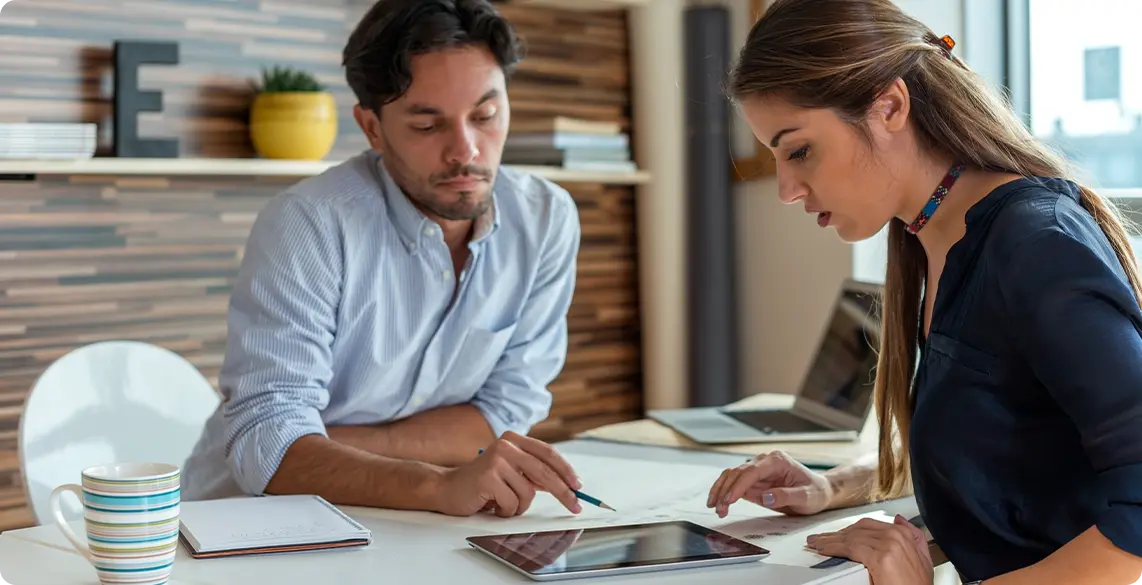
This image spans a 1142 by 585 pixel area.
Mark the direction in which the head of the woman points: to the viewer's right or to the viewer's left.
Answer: to the viewer's left

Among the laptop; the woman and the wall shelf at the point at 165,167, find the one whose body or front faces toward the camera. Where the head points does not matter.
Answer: the wall shelf

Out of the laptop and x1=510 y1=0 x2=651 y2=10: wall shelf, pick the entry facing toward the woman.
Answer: the wall shelf

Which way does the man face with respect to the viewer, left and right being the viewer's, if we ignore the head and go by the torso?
facing the viewer and to the right of the viewer

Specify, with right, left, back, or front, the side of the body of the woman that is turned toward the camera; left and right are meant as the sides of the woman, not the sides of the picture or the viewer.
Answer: left

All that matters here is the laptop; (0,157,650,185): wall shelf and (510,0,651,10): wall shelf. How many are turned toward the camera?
2

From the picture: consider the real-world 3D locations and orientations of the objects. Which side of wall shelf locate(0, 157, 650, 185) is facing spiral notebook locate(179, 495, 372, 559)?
front

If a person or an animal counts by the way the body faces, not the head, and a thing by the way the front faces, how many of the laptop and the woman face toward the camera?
0

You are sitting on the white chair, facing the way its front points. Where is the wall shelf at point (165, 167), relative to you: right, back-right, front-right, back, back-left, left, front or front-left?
back-left

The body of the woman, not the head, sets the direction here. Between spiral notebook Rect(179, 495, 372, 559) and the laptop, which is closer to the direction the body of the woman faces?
the spiral notebook

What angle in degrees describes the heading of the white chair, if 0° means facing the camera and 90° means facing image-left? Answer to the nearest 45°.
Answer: approximately 315°

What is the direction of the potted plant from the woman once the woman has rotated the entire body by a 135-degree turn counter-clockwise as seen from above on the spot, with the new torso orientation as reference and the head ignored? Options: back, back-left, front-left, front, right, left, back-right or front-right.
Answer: back

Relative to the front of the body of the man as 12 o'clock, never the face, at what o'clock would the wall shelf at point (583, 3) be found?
The wall shelf is roughly at 8 o'clock from the man.

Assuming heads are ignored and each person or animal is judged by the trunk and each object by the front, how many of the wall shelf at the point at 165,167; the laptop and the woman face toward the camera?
1
